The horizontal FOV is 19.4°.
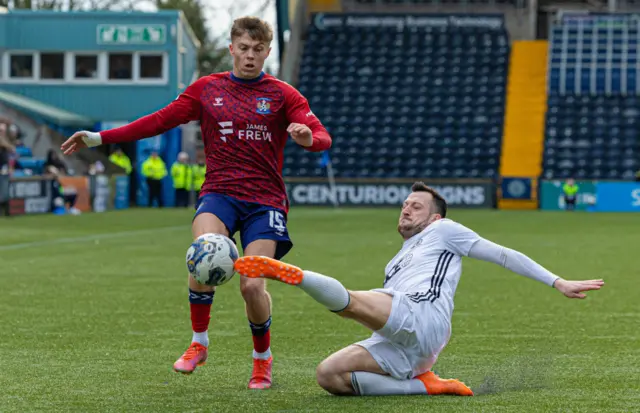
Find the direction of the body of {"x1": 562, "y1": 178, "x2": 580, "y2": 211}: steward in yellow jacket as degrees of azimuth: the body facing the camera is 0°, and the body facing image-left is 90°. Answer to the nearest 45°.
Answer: approximately 0°

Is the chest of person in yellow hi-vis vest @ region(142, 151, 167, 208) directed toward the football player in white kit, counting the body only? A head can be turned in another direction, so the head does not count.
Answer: yes

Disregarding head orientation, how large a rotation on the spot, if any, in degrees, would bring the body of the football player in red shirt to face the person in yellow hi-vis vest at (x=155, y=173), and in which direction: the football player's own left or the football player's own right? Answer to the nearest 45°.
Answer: approximately 180°

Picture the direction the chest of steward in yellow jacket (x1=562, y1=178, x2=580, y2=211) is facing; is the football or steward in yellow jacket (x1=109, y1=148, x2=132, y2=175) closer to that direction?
the football

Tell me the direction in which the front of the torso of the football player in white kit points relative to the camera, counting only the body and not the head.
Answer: to the viewer's left

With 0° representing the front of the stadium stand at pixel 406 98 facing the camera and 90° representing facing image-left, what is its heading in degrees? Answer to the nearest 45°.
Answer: approximately 0°

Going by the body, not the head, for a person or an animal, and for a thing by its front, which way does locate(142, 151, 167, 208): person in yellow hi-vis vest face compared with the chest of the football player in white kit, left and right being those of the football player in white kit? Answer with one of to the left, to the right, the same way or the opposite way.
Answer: to the left
